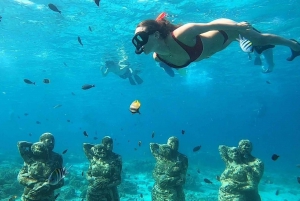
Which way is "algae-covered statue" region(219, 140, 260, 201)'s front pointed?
toward the camera

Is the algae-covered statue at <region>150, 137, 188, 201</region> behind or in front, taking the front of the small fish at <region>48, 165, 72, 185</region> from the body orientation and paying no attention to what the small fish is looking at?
behind

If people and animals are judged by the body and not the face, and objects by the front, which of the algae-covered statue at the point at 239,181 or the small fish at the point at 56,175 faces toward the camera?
the algae-covered statue

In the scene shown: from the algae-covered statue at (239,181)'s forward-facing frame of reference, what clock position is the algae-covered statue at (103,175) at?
the algae-covered statue at (103,175) is roughly at 2 o'clock from the algae-covered statue at (239,181).

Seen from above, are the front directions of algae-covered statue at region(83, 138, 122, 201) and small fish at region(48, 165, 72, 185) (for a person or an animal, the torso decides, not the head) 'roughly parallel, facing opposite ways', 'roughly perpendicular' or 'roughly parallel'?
roughly perpendicular

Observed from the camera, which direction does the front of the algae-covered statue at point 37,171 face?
facing the viewer

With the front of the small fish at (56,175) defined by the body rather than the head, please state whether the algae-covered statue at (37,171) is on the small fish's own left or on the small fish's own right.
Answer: on the small fish's own right

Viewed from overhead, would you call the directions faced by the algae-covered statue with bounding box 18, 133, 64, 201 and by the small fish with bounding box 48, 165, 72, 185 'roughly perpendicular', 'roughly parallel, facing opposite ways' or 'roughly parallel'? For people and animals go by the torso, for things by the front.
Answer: roughly perpendicular

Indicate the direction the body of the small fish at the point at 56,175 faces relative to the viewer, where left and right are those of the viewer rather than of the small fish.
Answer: facing to the left of the viewer

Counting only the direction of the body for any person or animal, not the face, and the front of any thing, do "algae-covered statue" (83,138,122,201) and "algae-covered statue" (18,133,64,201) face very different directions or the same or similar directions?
same or similar directions

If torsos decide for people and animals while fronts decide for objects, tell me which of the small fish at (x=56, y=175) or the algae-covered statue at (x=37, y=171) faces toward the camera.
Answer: the algae-covered statue
